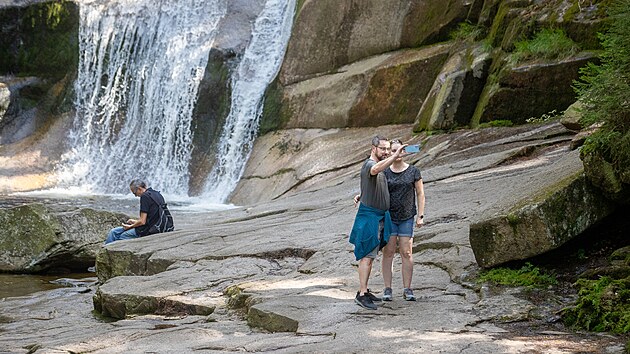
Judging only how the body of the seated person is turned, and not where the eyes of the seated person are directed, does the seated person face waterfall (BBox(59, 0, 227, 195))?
no

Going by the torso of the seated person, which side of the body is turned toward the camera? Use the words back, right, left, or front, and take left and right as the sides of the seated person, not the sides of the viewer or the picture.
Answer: left

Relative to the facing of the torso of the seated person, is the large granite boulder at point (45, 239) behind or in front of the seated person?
in front

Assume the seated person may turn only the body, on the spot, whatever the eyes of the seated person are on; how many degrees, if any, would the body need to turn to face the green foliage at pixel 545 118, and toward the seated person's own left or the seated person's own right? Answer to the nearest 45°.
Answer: approximately 180°

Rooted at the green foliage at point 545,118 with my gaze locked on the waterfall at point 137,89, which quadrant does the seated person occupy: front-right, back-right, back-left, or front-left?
front-left

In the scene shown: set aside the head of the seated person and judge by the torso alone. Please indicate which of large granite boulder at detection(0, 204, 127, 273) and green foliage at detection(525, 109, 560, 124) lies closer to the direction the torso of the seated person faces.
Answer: the large granite boulder

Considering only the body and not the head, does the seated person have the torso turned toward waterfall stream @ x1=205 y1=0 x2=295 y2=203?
no

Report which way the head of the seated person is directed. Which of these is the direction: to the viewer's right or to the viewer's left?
to the viewer's left

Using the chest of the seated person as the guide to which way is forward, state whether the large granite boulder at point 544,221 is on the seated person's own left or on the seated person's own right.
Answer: on the seated person's own left

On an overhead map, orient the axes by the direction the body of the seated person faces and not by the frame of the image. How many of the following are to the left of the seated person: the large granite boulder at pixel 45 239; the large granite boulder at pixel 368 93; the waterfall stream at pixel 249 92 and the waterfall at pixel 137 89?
0

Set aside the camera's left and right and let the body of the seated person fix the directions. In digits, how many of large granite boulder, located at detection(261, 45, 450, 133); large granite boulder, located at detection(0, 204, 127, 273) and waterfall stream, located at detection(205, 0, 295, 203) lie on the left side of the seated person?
0

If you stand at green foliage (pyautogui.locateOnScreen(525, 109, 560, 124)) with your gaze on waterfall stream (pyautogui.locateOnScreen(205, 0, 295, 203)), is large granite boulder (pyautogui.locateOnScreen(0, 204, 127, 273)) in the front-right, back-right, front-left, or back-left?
front-left

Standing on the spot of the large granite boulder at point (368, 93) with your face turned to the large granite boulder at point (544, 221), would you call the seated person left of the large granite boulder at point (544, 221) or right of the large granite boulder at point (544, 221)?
right

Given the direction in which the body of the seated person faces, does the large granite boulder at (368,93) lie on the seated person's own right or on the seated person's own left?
on the seated person's own right
